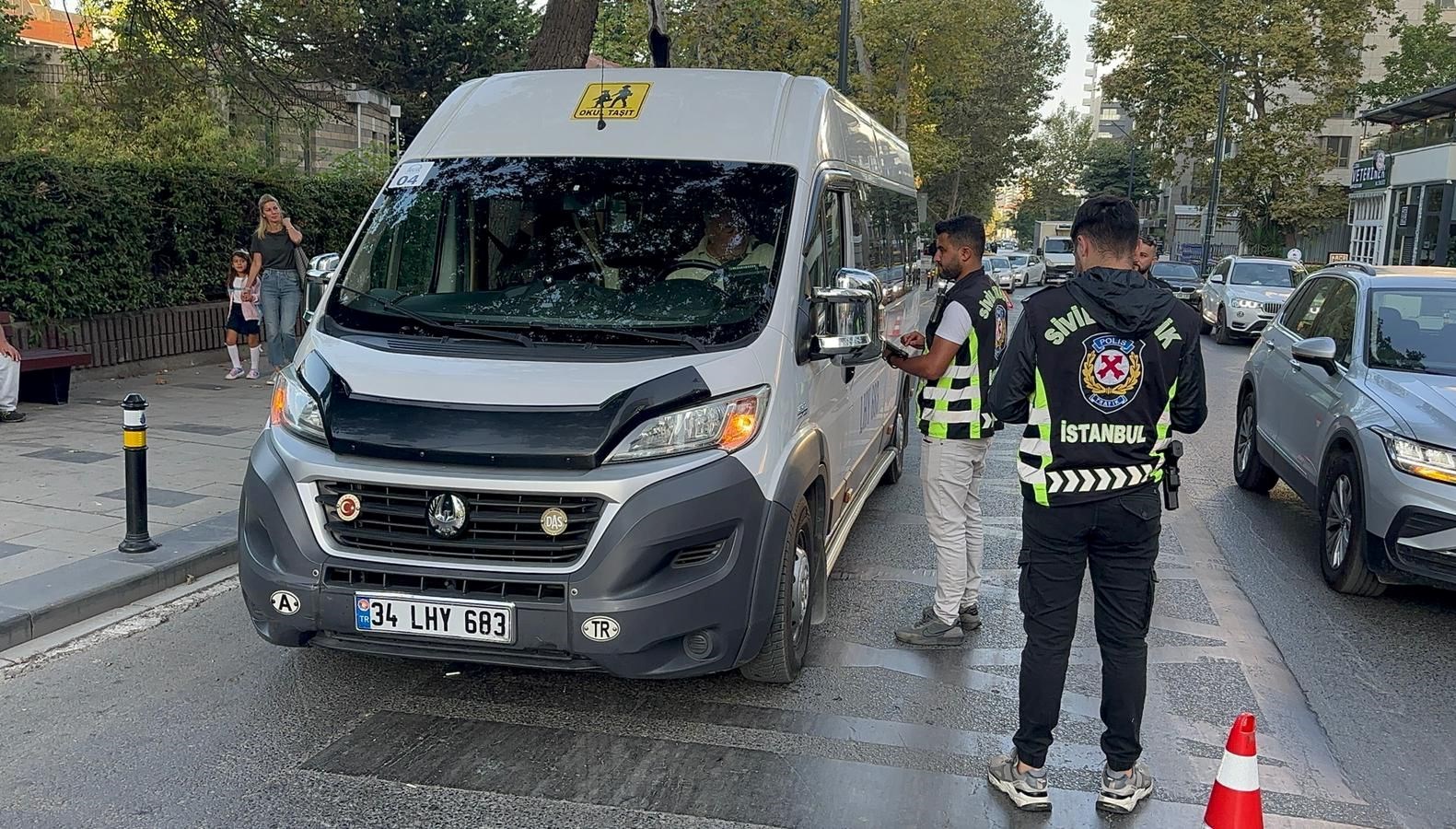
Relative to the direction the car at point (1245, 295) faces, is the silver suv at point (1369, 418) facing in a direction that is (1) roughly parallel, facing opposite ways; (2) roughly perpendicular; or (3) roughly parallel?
roughly parallel

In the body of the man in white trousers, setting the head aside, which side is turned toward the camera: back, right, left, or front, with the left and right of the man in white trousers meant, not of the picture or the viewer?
left

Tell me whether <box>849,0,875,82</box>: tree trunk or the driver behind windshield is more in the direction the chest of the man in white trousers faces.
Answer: the driver behind windshield

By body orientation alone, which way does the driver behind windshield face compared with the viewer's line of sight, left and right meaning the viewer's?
facing the viewer

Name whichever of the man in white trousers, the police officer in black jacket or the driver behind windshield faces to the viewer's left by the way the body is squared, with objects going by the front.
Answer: the man in white trousers

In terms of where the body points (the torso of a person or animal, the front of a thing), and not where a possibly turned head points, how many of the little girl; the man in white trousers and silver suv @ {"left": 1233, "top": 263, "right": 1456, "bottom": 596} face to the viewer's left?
1

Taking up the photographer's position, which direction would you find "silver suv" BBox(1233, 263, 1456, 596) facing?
facing the viewer and to the right of the viewer

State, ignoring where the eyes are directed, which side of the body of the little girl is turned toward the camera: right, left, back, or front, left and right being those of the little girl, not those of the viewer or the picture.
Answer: front

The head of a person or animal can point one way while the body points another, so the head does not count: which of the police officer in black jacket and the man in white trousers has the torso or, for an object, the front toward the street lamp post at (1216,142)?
the police officer in black jacket

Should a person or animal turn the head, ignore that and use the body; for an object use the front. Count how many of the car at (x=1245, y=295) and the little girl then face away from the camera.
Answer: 0

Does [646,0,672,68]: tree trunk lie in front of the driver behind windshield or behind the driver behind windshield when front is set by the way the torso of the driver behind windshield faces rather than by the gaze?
behind

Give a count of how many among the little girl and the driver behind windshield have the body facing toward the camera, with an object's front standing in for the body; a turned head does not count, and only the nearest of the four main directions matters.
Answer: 2

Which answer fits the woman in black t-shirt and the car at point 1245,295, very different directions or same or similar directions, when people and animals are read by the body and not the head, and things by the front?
same or similar directions

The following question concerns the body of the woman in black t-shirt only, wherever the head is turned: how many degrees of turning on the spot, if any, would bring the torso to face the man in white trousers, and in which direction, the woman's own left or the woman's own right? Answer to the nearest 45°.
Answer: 0° — they already face them

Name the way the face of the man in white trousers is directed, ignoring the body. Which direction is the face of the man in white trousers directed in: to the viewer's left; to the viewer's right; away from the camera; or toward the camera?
to the viewer's left

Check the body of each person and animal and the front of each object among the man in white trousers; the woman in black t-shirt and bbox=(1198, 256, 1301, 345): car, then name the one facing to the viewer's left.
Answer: the man in white trousers

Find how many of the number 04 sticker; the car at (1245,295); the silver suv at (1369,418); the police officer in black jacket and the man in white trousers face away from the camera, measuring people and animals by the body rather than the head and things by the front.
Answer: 1

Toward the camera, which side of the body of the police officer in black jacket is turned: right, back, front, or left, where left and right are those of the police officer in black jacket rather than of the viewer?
back

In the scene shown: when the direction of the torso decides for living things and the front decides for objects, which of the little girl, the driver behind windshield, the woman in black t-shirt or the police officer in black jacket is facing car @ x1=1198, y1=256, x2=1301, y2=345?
the police officer in black jacket
